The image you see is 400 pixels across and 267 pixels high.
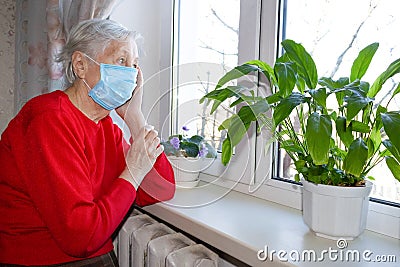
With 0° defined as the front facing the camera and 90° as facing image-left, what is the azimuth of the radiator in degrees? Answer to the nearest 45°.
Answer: approximately 45°

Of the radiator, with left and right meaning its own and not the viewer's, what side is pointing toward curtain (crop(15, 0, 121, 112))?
right

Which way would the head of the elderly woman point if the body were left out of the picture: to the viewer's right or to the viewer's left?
to the viewer's right
